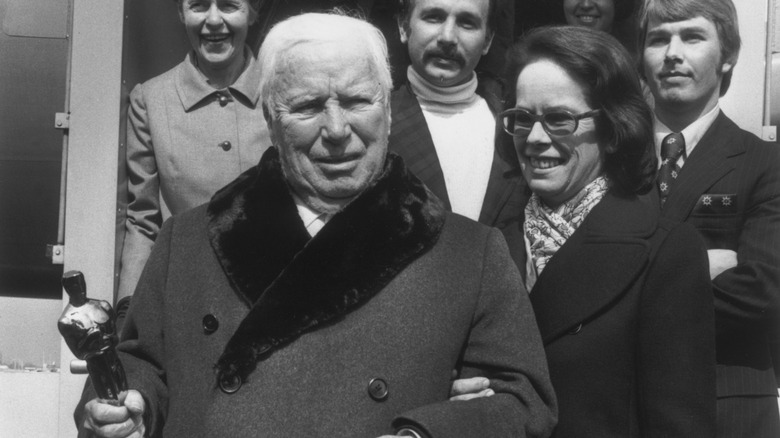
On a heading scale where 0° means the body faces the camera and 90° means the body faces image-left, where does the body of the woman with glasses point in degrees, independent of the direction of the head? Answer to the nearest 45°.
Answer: approximately 45°

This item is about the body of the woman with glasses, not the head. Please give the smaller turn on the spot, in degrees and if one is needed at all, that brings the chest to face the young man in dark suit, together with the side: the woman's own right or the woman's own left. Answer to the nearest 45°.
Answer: approximately 180°

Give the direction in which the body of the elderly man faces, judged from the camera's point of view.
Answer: toward the camera

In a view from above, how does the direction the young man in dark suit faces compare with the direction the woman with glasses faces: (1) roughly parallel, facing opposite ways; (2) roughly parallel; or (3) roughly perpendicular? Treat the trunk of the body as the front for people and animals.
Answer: roughly parallel

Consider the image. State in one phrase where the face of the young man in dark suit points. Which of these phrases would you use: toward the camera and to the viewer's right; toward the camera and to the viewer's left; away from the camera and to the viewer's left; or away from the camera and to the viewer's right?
toward the camera and to the viewer's left

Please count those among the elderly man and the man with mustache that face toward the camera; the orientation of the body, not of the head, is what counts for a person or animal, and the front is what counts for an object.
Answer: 2

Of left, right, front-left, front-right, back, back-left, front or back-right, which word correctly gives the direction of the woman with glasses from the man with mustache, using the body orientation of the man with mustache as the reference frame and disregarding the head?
front-left

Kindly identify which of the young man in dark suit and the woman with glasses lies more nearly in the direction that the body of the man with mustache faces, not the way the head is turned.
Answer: the woman with glasses

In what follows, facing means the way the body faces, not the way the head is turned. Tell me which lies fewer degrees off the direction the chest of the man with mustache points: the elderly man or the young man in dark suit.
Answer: the elderly man

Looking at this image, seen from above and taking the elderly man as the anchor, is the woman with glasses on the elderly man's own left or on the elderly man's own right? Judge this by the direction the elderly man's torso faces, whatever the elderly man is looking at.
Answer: on the elderly man's own left

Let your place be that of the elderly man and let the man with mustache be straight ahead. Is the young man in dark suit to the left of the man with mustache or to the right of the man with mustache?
right

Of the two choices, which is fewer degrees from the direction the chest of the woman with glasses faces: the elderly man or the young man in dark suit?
the elderly man

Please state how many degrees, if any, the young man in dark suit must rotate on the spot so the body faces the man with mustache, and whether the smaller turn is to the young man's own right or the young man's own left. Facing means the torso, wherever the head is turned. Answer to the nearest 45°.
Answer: approximately 45° to the young man's own right

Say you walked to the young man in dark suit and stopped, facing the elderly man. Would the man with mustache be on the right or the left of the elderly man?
right
